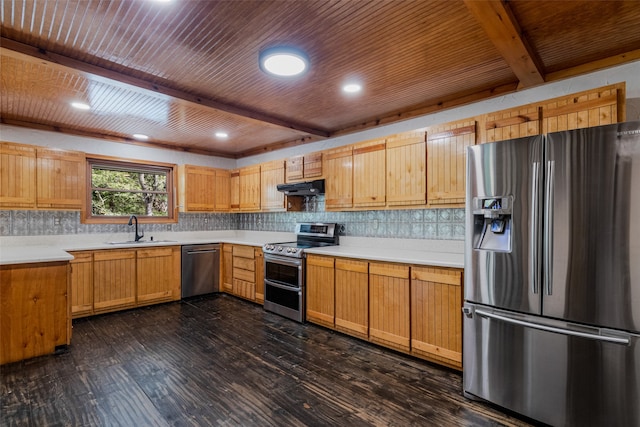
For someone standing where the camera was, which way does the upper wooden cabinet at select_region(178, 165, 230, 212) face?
facing the viewer and to the right of the viewer

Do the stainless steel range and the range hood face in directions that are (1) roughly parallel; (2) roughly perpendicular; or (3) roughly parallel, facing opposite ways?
roughly parallel

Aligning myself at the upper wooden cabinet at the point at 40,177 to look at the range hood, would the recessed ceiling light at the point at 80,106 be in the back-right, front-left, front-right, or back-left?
front-right

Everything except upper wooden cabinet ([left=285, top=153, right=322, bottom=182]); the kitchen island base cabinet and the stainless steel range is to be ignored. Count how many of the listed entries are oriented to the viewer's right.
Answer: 1

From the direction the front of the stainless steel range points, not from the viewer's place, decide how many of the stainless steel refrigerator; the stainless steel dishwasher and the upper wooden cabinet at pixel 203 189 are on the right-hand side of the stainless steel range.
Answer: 2

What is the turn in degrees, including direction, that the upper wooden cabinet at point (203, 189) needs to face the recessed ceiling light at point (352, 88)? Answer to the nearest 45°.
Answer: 0° — it already faces it

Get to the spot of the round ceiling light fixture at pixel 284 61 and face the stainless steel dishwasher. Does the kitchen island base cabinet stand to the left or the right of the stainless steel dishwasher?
left
